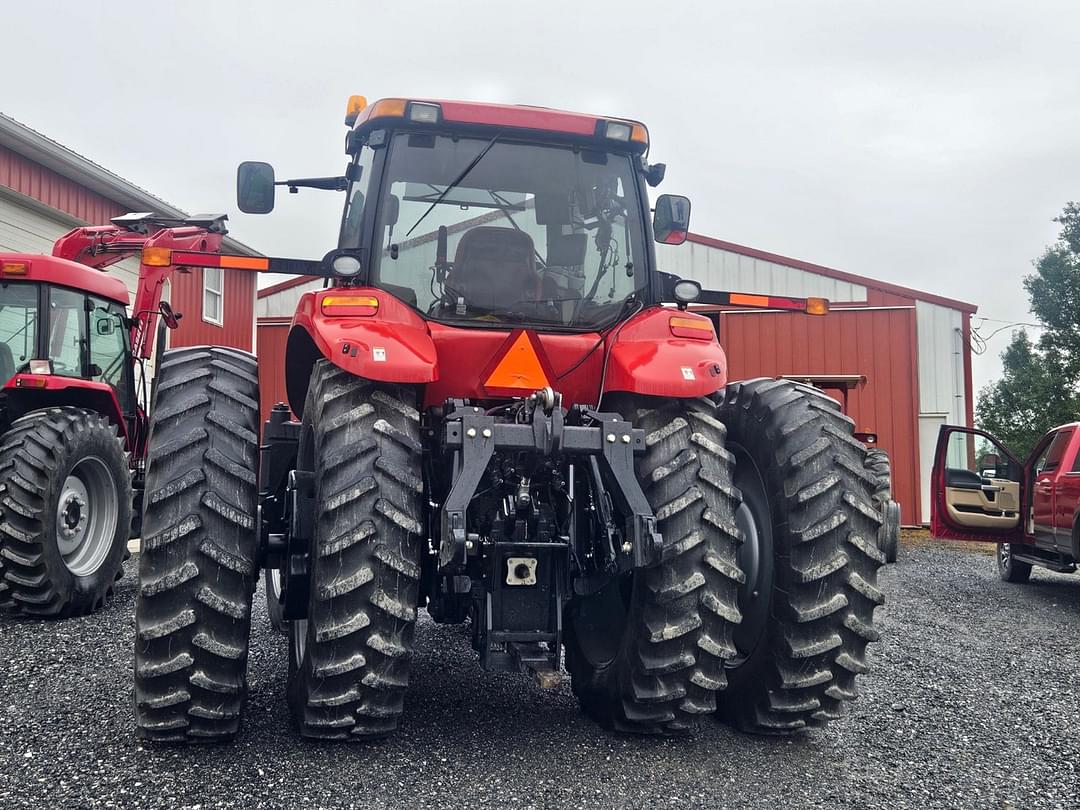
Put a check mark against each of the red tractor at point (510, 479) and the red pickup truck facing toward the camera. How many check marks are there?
0

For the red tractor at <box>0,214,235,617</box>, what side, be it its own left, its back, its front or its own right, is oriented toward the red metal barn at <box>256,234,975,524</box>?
front

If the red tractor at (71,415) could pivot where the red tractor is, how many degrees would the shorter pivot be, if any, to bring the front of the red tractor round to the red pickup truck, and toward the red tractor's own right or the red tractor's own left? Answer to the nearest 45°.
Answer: approximately 45° to the red tractor's own right

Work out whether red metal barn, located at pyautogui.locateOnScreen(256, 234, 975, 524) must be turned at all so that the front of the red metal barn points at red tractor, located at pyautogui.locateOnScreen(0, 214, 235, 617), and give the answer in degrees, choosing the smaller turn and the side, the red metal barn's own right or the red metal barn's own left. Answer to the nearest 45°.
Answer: approximately 45° to the red metal barn's own right

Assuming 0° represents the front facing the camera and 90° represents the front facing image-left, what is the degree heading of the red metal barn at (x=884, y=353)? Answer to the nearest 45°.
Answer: approximately 0°

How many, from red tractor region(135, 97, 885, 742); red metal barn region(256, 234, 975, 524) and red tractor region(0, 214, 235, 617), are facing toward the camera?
1

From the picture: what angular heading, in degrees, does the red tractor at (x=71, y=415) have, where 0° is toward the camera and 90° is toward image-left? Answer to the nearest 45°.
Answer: approximately 225°

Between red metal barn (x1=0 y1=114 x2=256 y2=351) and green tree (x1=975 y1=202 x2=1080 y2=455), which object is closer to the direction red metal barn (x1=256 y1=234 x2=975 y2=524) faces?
the red metal barn

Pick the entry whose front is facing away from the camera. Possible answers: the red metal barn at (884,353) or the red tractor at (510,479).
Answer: the red tractor

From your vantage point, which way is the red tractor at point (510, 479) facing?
away from the camera

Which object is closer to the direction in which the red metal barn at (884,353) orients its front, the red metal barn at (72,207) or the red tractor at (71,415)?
the red tractor

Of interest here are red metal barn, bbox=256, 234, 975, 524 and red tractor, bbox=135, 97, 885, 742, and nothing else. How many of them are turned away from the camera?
1
